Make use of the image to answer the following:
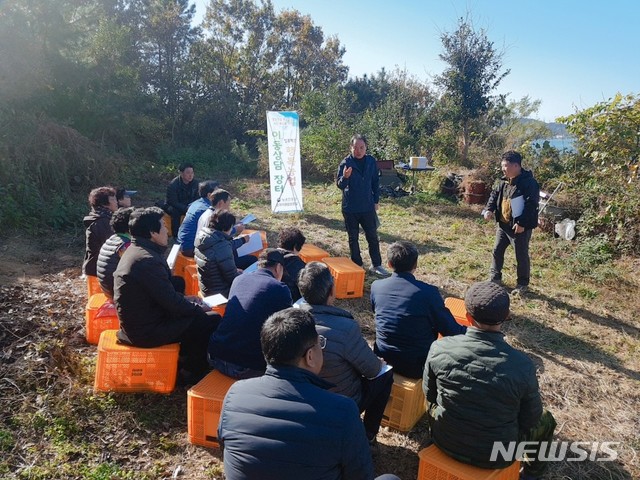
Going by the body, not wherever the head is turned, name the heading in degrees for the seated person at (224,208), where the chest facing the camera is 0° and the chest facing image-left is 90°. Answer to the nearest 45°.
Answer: approximately 270°

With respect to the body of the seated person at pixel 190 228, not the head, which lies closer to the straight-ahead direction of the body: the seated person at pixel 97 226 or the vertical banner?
the vertical banner

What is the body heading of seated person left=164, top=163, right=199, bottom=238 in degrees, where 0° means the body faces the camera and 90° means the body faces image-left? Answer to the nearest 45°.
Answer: approximately 315°

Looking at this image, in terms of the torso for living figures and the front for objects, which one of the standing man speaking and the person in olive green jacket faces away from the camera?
the person in olive green jacket

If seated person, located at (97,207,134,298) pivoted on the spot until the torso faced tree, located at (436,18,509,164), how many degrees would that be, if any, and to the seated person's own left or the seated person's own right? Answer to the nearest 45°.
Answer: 0° — they already face it

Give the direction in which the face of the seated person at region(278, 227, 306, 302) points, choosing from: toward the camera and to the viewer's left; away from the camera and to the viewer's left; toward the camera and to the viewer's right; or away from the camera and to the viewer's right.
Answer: away from the camera and to the viewer's right

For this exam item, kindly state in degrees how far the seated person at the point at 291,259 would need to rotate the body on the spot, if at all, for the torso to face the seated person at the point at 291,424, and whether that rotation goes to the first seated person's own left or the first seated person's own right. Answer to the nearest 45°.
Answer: approximately 135° to the first seated person's own right

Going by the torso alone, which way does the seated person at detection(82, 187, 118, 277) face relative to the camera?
to the viewer's right

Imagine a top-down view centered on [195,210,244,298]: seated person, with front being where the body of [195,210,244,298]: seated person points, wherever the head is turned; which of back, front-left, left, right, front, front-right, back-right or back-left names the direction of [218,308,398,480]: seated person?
back-right

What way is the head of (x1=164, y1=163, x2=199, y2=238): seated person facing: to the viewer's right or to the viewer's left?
to the viewer's right

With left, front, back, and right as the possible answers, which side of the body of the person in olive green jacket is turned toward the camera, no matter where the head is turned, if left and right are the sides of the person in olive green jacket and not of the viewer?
back
